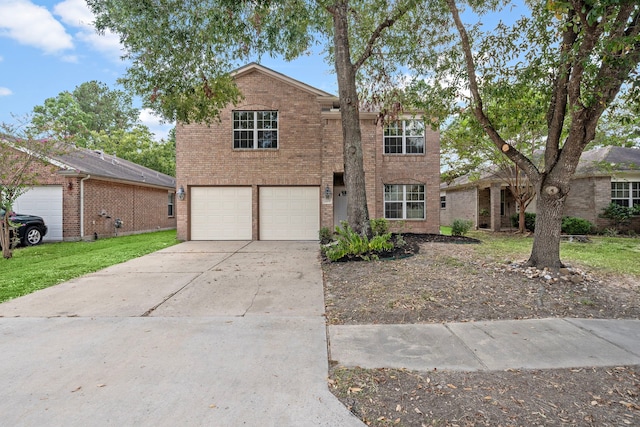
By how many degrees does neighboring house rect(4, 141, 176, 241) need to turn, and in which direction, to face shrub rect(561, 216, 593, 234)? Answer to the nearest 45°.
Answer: approximately 45° to its left

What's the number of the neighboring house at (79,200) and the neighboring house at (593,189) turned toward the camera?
2

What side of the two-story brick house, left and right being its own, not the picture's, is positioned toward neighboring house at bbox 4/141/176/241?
right

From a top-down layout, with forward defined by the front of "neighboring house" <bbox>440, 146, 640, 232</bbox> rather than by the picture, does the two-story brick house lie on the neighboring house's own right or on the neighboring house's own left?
on the neighboring house's own right

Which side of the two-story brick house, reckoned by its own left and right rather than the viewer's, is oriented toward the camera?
front

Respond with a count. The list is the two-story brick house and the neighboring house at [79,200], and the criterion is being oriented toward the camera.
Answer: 2

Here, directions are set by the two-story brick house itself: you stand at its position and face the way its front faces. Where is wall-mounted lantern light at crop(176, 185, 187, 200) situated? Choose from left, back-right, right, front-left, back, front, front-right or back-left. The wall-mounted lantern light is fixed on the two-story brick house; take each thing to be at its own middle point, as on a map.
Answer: right

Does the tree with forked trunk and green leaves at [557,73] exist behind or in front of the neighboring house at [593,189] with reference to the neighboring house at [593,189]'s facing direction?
in front

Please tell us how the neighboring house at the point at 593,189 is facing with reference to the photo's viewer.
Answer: facing the viewer

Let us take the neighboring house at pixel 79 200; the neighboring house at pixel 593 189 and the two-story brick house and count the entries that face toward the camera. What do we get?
3

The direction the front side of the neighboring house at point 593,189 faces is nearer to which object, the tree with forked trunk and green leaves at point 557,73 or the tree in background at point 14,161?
the tree with forked trunk and green leaves

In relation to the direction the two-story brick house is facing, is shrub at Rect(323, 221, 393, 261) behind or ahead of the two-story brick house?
ahead

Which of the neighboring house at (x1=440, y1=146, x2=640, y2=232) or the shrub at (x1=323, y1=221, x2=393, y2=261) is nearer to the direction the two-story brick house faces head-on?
the shrub

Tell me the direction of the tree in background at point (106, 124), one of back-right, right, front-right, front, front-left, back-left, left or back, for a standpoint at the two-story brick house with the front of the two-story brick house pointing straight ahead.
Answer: back-right

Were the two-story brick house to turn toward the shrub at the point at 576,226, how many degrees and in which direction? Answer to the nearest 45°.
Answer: approximately 90° to its left
